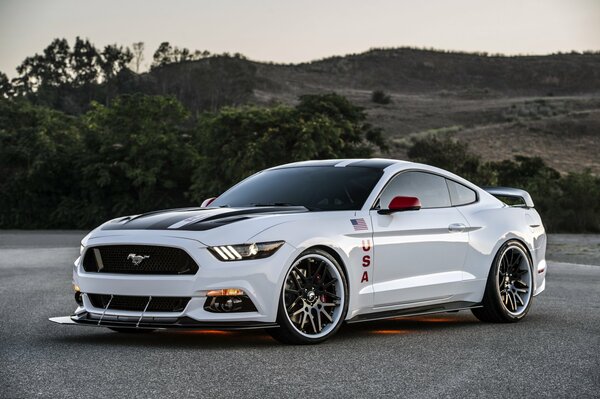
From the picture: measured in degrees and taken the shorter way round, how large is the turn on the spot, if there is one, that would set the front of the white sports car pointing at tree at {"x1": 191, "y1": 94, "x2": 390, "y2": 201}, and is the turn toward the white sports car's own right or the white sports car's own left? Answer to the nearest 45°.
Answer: approximately 135° to the white sports car's own right
